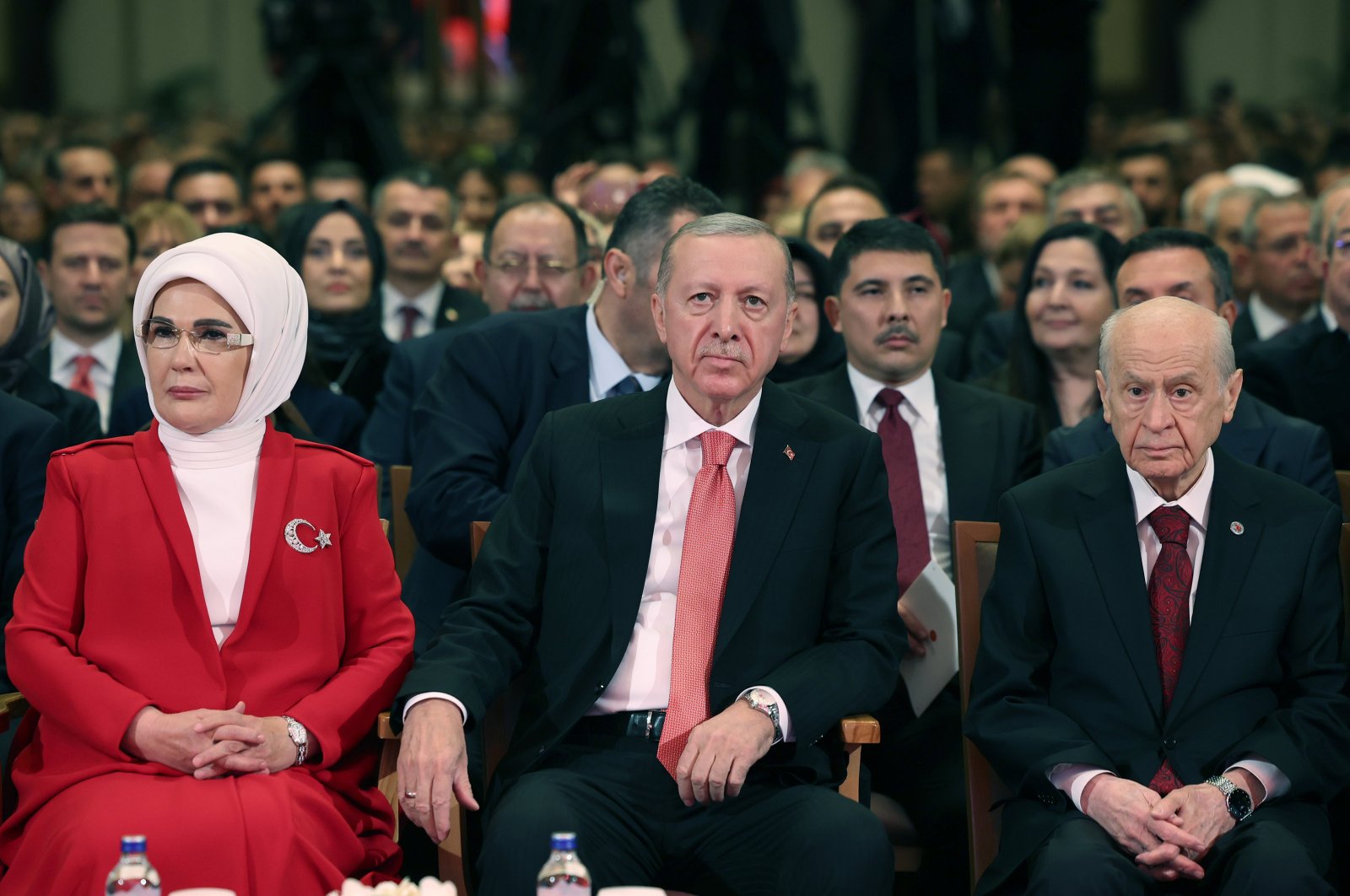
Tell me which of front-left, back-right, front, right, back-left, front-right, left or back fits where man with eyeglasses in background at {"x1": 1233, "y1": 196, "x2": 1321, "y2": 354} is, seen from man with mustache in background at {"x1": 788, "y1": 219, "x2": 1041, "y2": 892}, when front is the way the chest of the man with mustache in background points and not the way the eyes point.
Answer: back-left

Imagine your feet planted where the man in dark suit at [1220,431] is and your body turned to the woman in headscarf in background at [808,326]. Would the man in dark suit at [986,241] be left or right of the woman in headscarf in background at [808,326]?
right

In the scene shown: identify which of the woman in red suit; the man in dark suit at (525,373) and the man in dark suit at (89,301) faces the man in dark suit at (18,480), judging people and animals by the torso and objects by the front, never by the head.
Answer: the man in dark suit at (89,301)

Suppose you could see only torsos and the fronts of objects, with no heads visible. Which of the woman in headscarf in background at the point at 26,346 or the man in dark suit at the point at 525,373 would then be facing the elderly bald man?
the man in dark suit

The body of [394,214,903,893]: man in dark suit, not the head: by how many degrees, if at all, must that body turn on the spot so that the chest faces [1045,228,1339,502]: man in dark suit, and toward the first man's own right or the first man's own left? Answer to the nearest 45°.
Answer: approximately 135° to the first man's own left

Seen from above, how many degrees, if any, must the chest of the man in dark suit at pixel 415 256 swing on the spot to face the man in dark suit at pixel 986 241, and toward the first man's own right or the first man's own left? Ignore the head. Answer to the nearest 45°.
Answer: approximately 90° to the first man's own left

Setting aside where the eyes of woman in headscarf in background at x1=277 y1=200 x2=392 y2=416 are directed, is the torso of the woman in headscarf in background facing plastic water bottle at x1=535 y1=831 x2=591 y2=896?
yes

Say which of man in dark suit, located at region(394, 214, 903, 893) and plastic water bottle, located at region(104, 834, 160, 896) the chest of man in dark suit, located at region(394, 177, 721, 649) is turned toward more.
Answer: the man in dark suit

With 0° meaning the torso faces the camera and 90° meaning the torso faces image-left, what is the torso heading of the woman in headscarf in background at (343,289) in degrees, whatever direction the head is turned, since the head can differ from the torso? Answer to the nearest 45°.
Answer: approximately 0°
